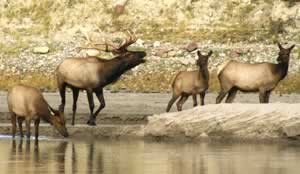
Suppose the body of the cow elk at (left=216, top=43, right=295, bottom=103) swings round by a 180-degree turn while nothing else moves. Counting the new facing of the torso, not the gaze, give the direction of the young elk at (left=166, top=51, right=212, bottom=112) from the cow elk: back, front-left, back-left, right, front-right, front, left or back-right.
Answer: front

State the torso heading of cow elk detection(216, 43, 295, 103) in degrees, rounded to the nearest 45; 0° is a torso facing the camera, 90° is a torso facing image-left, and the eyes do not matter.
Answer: approximately 270°

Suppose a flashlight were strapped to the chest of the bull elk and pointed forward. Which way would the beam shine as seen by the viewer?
to the viewer's right

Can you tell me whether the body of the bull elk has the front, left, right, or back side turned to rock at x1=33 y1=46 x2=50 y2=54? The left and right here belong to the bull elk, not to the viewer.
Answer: left

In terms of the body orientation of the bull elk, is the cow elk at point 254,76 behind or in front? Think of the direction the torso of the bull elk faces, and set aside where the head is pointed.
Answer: in front

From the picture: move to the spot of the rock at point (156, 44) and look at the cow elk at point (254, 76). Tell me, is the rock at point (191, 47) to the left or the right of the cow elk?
left

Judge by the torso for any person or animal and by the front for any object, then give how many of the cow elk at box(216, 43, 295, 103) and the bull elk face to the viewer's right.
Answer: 2
